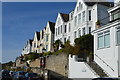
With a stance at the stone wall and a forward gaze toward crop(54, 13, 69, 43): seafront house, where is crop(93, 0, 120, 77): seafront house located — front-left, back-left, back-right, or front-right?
back-right

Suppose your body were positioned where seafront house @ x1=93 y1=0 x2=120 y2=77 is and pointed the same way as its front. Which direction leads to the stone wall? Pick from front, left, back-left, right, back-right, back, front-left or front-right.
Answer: right

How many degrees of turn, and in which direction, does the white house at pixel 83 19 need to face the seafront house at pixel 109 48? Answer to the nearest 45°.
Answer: approximately 45° to its left

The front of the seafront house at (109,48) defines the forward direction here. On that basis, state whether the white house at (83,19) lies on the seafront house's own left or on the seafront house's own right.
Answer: on the seafront house's own right

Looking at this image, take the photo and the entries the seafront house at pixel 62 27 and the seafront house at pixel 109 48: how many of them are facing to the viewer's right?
0

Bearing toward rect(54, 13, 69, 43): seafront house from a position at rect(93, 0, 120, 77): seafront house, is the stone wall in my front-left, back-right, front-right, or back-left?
front-left

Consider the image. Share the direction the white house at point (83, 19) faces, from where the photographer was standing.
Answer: facing the viewer and to the left of the viewer

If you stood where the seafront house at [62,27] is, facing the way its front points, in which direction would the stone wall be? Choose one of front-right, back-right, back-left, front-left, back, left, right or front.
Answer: front-left
